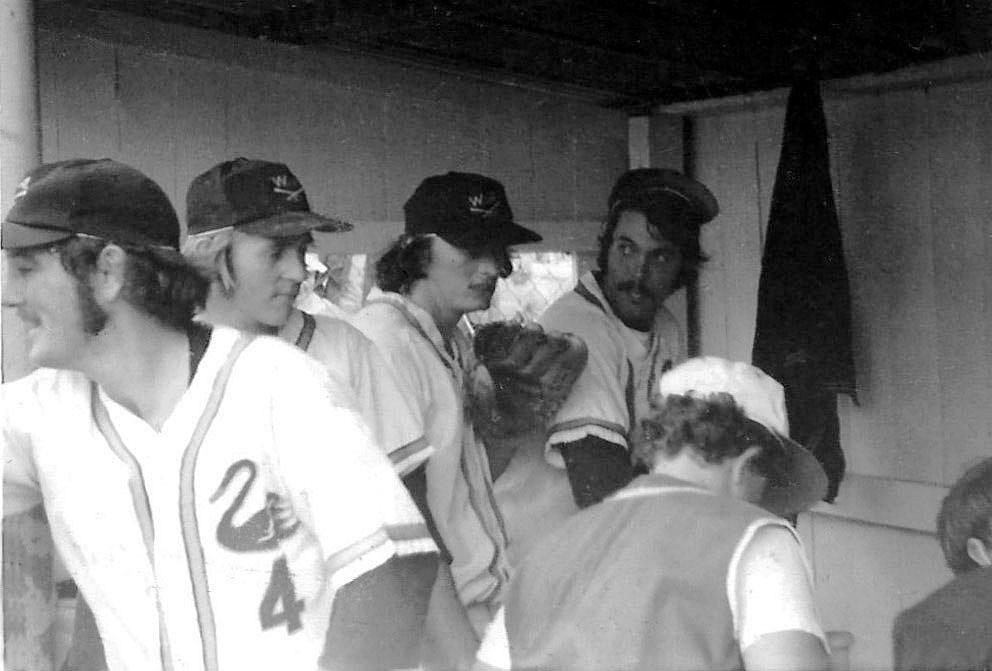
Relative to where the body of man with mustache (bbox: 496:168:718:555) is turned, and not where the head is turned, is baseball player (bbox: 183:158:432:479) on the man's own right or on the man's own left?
on the man's own right

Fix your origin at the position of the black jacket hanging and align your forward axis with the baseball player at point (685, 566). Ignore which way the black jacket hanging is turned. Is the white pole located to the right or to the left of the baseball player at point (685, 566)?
right

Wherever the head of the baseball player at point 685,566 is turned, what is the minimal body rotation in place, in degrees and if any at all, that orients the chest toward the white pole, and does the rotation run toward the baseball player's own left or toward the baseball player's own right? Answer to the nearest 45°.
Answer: approximately 135° to the baseball player's own left

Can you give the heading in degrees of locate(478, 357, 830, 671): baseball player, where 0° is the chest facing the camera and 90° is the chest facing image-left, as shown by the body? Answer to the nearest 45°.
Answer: approximately 225°

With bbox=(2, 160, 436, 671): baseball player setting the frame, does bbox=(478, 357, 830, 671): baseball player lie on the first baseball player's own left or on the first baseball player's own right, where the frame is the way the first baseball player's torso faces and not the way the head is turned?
on the first baseball player's own left

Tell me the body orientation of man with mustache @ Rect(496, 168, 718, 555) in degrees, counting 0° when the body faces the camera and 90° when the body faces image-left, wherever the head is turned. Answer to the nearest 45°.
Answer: approximately 315°

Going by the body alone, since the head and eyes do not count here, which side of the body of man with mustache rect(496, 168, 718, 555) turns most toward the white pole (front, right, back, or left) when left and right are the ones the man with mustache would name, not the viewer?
right

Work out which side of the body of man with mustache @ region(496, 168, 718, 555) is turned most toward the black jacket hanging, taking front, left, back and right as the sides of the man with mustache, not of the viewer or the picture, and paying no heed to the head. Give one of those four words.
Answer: left
